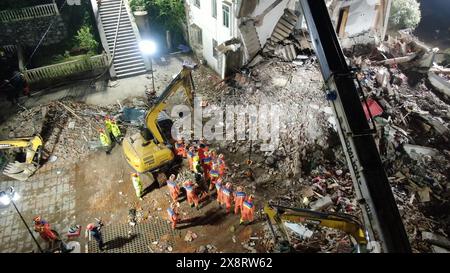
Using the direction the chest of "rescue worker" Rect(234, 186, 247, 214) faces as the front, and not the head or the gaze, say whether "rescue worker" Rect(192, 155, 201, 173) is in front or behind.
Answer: in front

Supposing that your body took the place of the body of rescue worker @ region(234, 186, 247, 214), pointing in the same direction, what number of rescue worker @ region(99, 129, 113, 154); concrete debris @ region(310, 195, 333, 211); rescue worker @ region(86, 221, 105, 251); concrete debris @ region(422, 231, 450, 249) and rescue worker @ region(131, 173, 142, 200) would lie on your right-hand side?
2

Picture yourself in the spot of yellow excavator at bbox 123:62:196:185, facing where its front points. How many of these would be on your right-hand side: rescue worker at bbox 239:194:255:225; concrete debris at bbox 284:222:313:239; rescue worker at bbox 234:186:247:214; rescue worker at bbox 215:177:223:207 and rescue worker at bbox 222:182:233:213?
5

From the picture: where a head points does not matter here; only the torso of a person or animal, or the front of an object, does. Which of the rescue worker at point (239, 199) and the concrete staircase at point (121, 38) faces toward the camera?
the concrete staircase

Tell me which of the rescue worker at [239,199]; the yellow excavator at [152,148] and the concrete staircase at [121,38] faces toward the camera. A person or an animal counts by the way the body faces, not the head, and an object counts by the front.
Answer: the concrete staircase

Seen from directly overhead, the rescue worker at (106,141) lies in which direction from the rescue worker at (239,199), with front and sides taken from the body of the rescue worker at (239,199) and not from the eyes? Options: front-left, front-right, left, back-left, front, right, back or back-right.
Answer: front-left

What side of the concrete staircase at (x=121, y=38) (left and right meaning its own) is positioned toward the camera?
front

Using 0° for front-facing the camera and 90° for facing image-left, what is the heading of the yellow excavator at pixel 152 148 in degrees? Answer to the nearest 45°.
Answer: approximately 225°

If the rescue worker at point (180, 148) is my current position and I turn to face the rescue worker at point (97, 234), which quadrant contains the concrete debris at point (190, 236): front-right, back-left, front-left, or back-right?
front-left

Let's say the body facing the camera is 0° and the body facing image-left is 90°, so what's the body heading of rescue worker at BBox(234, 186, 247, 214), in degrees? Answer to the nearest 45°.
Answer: approximately 180°

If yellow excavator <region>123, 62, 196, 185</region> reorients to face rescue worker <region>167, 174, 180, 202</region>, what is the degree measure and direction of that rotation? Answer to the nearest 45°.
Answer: approximately 135° to its right
